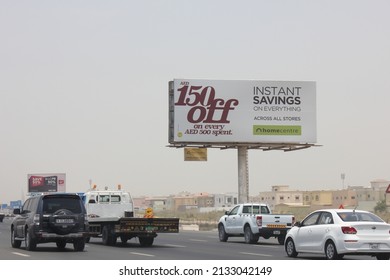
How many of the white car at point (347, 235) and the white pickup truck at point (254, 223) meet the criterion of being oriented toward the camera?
0

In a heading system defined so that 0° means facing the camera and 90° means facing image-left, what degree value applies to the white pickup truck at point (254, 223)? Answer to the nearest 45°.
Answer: approximately 135°

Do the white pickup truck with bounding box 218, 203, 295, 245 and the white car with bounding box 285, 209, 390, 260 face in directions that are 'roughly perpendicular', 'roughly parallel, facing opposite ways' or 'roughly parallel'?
roughly parallel

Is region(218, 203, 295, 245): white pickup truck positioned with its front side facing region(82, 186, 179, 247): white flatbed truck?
no

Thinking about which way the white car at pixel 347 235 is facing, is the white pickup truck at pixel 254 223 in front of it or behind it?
in front

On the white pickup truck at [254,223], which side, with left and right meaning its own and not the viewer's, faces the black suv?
left

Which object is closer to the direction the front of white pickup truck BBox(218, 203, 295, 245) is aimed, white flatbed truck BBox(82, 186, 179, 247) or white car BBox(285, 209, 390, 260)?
the white flatbed truck

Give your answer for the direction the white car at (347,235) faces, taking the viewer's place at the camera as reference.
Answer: facing away from the viewer and to the left of the viewer
